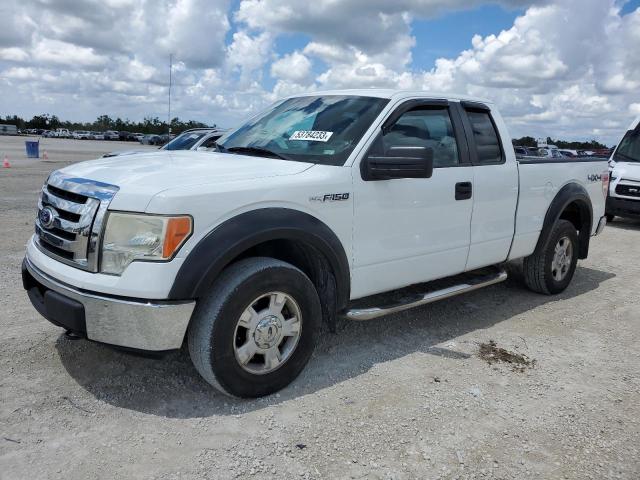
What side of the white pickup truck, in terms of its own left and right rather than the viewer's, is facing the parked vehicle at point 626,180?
back

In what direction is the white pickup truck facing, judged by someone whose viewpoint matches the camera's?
facing the viewer and to the left of the viewer
